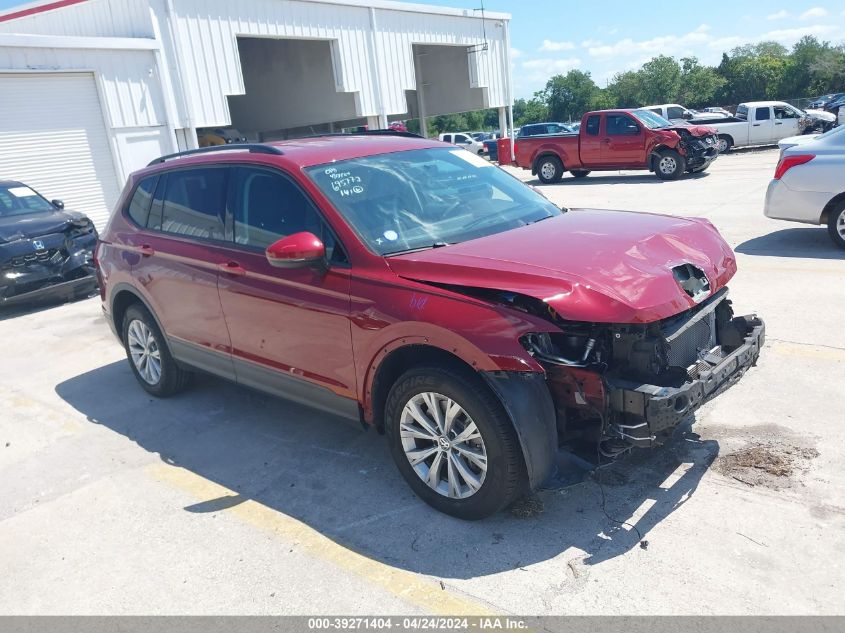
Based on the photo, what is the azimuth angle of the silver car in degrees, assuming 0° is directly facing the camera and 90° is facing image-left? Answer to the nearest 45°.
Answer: approximately 270°

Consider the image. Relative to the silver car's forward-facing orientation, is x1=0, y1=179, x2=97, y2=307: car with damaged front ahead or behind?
behind

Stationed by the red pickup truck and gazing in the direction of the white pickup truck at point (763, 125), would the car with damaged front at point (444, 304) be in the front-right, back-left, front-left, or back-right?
back-right

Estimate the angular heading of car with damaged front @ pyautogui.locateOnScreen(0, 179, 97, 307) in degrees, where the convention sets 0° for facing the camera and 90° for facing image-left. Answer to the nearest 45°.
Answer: approximately 315°

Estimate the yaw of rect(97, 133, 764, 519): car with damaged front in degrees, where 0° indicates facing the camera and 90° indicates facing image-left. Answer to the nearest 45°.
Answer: approximately 315°

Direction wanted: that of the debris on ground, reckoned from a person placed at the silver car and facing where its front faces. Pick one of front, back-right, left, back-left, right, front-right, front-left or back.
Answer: right

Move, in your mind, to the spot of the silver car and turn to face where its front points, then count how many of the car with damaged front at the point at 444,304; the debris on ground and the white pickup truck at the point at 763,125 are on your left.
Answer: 1

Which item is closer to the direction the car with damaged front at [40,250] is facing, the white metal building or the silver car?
the silver car
